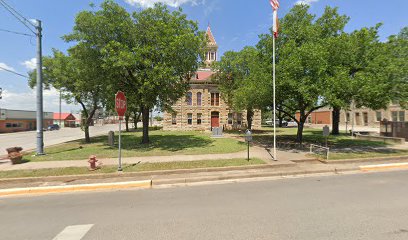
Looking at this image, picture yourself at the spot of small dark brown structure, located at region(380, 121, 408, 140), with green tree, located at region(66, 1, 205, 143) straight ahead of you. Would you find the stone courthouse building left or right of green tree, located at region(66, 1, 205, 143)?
right

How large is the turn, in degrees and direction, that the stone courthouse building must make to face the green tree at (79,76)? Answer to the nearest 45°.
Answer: approximately 45° to its right

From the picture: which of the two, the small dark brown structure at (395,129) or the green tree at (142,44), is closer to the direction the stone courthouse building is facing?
the green tree

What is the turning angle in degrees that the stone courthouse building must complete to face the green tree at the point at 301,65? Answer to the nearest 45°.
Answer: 0° — it already faces it

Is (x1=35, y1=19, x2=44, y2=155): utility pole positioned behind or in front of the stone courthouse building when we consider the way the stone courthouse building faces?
in front

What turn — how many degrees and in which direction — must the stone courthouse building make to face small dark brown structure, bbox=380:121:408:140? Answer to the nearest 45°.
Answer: approximately 45° to its left

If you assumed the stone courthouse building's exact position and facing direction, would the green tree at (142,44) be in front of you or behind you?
in front

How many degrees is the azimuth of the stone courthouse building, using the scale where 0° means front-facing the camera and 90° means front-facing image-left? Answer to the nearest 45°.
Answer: approximately 0°
